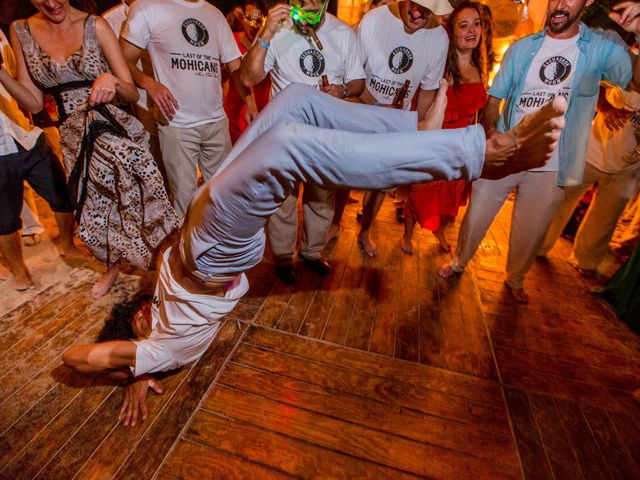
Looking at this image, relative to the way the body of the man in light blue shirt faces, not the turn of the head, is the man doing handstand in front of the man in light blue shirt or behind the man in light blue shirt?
in front

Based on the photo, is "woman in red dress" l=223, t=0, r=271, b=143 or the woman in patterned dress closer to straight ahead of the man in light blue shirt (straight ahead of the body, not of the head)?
the woman in patterned dress

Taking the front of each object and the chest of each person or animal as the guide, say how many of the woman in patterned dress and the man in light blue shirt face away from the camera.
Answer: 0

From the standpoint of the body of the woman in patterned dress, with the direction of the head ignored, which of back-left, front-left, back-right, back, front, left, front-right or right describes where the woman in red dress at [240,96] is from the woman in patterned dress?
back-left

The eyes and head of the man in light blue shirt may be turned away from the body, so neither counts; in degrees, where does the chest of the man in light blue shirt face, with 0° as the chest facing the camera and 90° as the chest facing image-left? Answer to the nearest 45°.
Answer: approximately 45°

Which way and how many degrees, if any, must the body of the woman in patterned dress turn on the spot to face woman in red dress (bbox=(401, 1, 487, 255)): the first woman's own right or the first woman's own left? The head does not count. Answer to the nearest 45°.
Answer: approximately 90° to the first woman's own left

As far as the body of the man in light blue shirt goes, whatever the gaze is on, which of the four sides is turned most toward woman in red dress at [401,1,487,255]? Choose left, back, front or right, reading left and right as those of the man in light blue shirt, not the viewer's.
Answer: right

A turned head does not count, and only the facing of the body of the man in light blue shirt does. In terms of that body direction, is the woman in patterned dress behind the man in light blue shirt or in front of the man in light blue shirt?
in front

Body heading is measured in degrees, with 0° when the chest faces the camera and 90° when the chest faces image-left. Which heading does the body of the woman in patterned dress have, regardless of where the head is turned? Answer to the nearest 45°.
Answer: approximately 0°

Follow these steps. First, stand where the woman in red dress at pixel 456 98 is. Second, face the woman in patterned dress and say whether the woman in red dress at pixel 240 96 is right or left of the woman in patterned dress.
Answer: right

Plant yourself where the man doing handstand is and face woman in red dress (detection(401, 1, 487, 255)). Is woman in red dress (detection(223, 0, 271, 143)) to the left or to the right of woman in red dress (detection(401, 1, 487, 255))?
left
